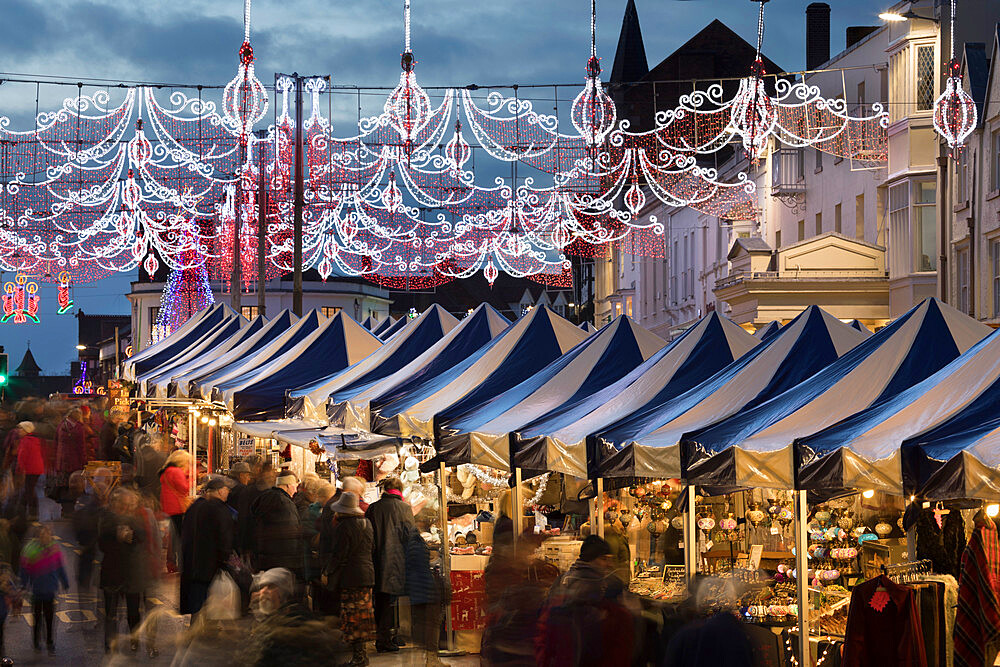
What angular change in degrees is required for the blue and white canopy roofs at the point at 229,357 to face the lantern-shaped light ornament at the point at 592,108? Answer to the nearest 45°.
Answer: approximately 135° to its left

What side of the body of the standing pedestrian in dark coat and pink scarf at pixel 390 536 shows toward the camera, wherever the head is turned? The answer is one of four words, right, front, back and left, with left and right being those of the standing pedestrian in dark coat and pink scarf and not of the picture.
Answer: back

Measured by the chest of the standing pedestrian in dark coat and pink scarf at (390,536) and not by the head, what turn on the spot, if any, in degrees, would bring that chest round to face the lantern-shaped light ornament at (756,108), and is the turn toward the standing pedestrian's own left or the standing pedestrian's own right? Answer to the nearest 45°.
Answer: approximately 45° to the standing pedestrian's own right

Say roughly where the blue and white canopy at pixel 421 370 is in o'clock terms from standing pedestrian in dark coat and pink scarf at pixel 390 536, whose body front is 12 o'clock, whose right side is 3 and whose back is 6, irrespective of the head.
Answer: The blue and white canopy is roughly at 12 o'clock from the standing pedestrian in dark coat and pink scarf.

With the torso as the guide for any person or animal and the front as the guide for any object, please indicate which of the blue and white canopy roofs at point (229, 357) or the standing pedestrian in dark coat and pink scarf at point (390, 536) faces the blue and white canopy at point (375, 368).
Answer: the standing pedestrian in dark coat and pink scarf

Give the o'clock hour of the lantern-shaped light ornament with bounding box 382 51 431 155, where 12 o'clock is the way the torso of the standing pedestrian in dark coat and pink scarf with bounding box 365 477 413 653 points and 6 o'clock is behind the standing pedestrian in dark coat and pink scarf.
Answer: The lantern-shaped light ornament is roughly at 12 o'clock from the standing pedestrian in dark coat and pink scarf.

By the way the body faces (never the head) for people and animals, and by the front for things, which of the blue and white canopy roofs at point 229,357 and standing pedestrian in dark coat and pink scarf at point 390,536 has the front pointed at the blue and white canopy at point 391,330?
the standing pedestrian in dark coat and pink scarf

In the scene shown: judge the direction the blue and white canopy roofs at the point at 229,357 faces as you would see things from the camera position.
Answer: facing to the left of the viewer
